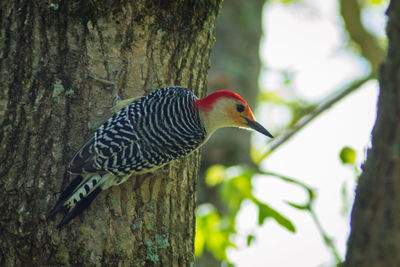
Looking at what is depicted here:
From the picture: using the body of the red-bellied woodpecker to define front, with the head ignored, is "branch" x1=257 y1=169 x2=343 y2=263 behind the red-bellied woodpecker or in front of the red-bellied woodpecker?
in front

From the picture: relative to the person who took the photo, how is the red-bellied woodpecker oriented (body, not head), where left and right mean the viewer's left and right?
facing to the right of the viewer

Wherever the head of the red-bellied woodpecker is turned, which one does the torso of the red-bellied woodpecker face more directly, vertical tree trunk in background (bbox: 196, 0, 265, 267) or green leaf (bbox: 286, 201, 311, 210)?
the green leaf

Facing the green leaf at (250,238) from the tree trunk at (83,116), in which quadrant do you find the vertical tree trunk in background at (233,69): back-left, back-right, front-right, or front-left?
front-left

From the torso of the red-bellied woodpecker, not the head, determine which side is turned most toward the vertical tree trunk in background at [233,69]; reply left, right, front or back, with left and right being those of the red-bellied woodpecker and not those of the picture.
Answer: left

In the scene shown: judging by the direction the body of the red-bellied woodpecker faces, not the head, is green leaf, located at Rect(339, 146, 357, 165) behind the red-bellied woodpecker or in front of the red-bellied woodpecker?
in front
